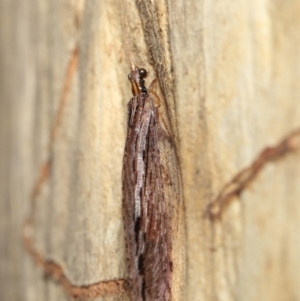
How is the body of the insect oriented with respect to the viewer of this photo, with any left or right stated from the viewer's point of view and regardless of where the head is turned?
facing away from the viewer
